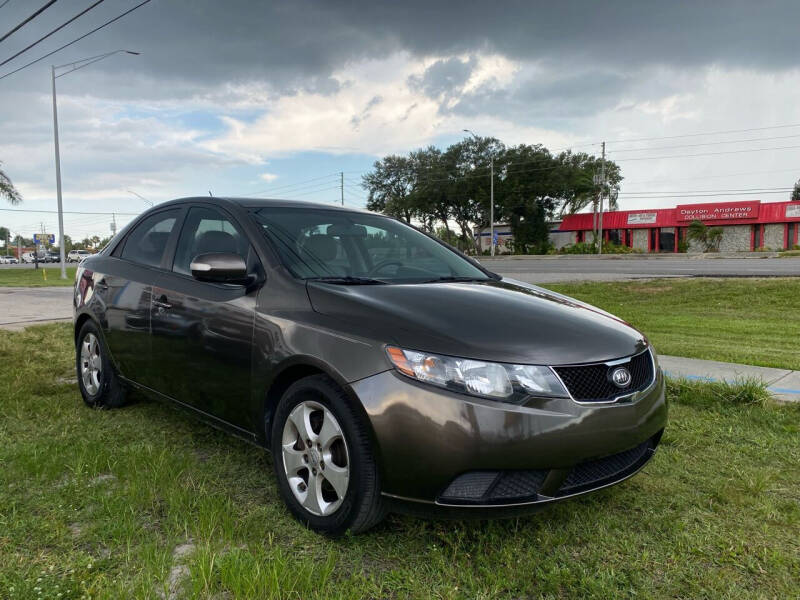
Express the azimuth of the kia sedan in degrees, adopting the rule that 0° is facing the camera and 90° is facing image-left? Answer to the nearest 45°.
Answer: approximately 315°

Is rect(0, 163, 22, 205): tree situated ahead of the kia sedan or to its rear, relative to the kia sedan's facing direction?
to the rear
